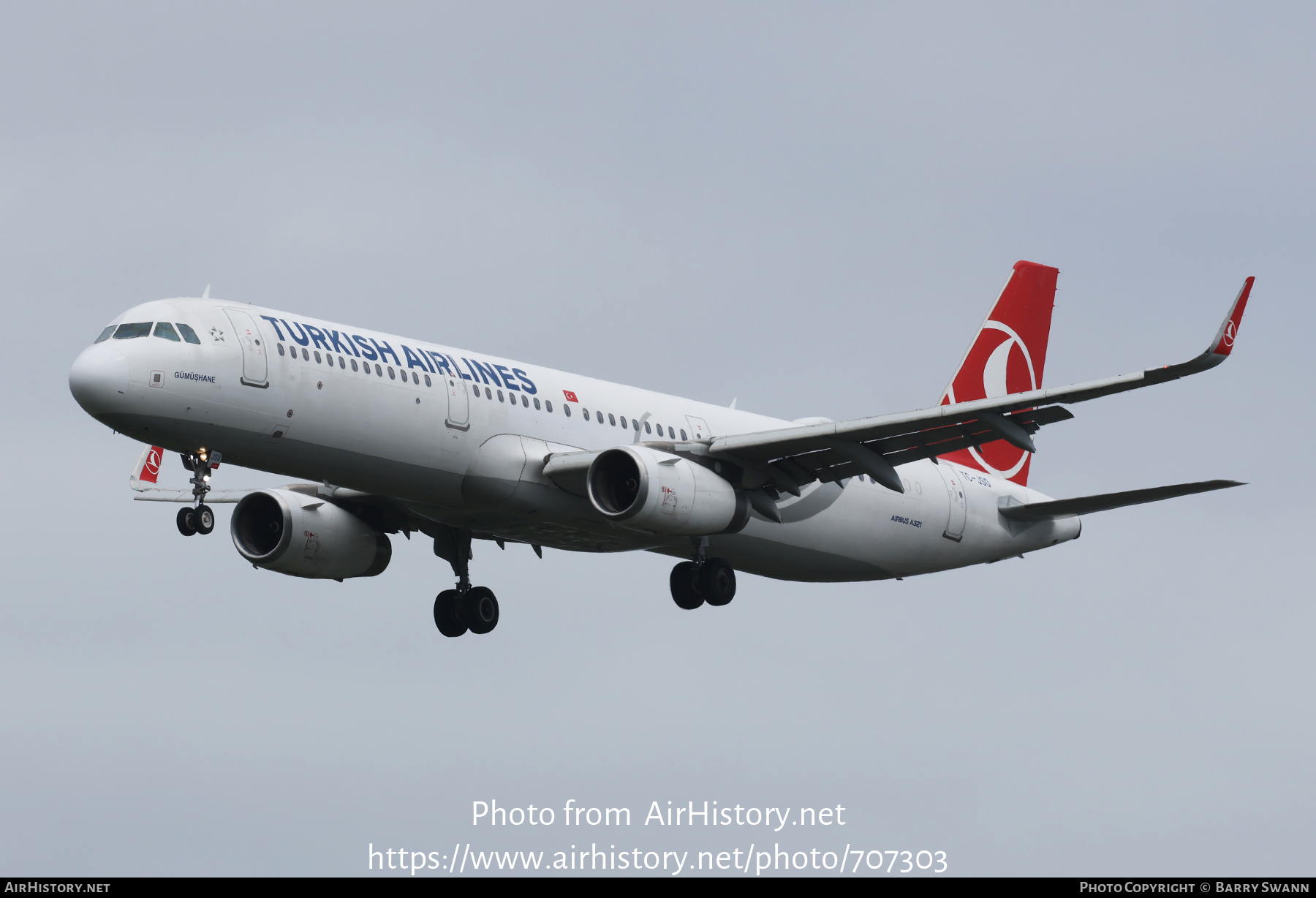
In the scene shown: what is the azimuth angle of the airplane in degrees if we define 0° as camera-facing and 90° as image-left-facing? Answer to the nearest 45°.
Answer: approximately 45°
